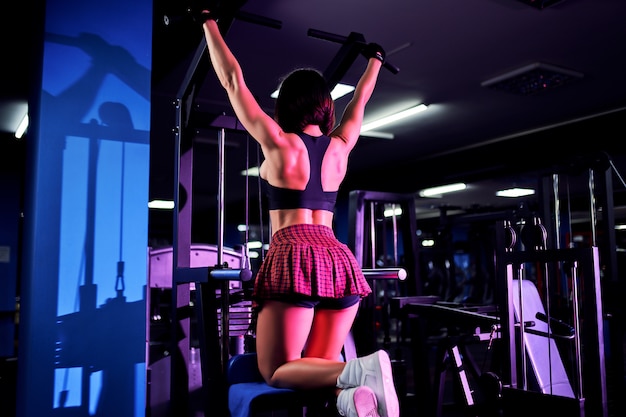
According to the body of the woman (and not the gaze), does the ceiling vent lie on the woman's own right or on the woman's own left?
on the woman's own right

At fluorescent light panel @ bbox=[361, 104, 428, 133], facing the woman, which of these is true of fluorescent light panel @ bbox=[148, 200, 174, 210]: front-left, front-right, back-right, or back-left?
back-right

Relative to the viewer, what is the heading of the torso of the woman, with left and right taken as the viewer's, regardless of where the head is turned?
facing away from the viewer and to the left of the viewer

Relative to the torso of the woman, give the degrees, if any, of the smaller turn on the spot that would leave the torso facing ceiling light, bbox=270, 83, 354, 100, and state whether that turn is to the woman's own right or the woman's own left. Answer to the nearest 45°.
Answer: approximately 45° to the woman's own right

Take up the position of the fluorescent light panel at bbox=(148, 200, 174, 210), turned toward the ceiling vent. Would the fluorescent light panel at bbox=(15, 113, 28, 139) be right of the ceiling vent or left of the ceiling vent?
right

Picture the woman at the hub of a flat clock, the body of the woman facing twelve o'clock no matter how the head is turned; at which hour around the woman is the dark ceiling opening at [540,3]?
The dark ceiling opening is roughly at 3 o'clock from the woman.

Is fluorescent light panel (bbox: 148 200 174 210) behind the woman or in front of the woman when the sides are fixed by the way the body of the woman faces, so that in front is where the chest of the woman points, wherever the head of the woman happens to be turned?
in front

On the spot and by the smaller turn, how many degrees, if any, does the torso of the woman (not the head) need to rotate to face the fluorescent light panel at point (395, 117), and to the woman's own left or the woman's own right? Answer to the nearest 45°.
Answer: approximately 45° to the woman's own right

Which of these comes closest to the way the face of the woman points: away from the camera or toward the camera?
away from the camera
